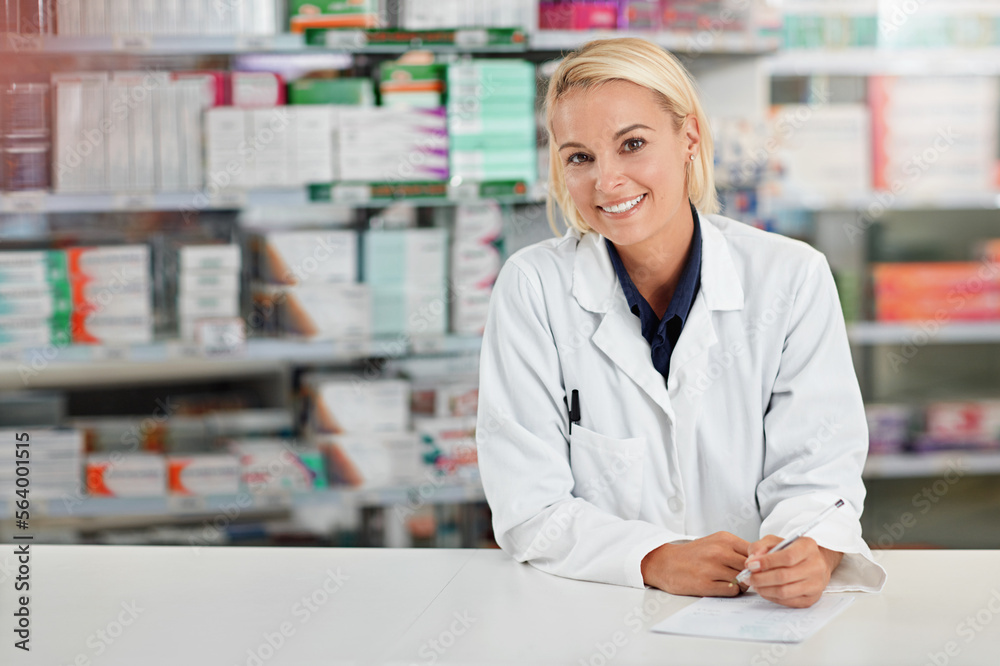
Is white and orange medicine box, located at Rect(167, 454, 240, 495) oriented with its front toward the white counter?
yes

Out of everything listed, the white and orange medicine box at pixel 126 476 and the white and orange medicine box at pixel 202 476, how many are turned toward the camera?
2

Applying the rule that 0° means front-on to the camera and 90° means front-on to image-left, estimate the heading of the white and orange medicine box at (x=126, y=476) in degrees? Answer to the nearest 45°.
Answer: approximately 0°

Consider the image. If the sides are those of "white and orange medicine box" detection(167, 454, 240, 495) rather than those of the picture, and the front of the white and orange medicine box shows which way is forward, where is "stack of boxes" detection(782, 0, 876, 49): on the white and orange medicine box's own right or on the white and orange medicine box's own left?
on the white and orange medicine box's own left
